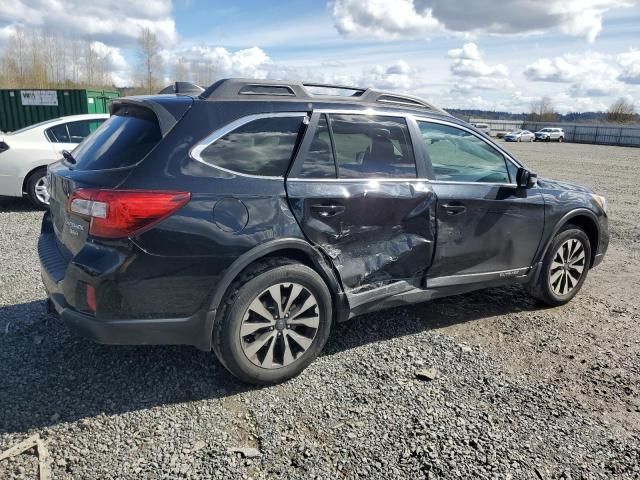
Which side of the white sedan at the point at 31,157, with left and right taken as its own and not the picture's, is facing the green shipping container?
left

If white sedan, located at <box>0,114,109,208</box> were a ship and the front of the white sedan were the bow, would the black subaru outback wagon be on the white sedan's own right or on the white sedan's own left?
on the white sedan's own right

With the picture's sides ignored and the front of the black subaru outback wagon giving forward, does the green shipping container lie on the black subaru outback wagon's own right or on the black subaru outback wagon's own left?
on the black subaru outback wagon's own left

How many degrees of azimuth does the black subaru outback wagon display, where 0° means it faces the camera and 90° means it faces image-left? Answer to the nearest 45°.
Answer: approximately 225°

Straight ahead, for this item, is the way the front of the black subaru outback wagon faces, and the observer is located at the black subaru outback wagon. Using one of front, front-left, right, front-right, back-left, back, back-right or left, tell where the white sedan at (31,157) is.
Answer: left
